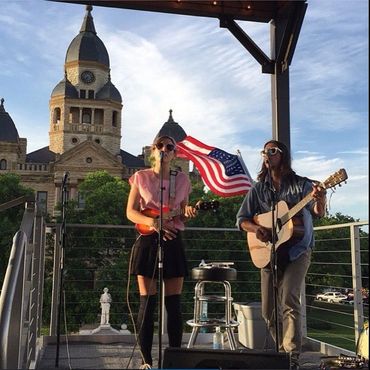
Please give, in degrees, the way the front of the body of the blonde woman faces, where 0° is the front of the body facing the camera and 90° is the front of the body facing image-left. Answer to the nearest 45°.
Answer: approximately 0°

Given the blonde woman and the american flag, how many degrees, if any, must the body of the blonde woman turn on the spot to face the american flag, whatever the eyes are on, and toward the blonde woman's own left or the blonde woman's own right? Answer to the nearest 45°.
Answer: approximately 180°

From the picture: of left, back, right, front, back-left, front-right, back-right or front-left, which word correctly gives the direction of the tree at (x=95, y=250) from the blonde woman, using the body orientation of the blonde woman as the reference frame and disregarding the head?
back
